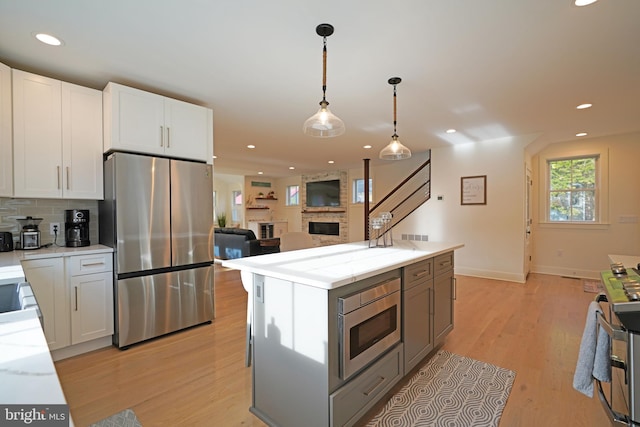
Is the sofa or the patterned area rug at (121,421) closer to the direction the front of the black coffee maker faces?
the patterned area rug

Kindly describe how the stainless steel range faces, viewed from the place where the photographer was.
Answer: facing to the left of the viewer

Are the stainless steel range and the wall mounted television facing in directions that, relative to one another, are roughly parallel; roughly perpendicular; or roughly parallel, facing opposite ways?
roughly perpendicular

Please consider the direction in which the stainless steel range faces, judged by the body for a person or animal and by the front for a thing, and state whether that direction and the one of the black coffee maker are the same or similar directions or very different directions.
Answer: very different directions

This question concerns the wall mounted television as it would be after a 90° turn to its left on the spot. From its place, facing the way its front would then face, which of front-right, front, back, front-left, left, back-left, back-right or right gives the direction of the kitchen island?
front-right

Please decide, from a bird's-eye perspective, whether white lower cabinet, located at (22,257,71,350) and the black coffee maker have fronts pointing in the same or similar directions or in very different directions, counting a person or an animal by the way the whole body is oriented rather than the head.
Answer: same or similar directions

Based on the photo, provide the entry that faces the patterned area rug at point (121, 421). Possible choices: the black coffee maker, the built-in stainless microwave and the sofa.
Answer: the black coffee maker

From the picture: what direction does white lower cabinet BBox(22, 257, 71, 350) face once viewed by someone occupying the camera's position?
facing the viewer

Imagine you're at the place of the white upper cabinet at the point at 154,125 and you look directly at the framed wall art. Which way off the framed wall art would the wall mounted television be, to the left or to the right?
left

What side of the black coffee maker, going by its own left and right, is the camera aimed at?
front

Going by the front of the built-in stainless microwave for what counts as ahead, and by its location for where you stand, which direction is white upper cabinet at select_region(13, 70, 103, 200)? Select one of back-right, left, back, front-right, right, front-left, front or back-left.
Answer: back-right

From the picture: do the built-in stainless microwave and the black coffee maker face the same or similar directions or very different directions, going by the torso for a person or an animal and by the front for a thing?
same or similar directions
